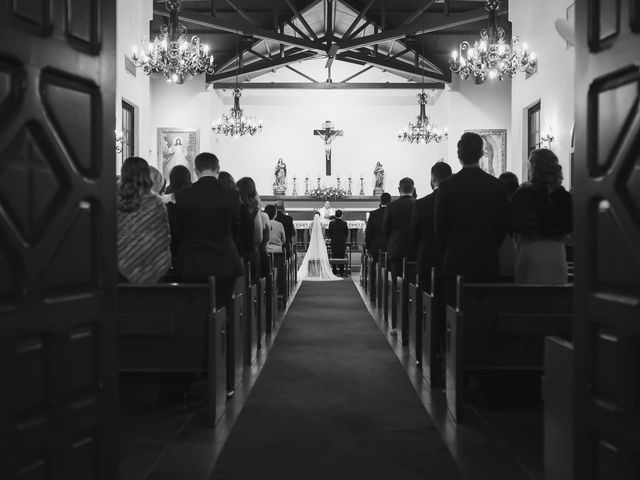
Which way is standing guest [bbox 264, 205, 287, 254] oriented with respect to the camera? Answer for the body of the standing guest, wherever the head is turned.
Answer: away from the camera

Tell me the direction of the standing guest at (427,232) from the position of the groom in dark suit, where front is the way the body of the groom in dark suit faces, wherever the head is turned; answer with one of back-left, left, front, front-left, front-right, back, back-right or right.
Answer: back

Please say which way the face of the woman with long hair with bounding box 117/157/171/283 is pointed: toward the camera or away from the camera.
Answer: away from the camera

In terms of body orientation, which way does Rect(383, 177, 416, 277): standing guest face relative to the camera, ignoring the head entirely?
away from the camera

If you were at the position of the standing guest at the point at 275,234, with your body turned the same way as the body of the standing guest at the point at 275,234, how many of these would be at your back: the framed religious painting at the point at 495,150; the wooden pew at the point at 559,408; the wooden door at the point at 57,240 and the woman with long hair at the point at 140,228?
3

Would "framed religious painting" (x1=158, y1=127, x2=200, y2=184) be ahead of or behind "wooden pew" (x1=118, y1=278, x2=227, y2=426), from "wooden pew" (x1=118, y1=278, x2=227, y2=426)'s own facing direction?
ahead

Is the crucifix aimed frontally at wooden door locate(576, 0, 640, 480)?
yes

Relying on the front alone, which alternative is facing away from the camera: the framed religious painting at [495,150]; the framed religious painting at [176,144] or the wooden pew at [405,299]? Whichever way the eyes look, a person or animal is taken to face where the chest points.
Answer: the wooden pew

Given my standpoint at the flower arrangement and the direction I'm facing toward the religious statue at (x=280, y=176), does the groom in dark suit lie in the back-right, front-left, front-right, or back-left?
back-left

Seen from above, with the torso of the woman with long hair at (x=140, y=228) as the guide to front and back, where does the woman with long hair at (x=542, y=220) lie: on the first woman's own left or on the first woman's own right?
on the first woman's own right

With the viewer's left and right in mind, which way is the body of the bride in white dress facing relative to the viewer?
facing away from the viewer

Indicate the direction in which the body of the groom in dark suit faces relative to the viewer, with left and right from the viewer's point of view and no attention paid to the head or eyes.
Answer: facing away from the viewer

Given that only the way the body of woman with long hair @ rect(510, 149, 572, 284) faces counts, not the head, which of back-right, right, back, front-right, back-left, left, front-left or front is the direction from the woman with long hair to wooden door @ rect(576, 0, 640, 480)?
back

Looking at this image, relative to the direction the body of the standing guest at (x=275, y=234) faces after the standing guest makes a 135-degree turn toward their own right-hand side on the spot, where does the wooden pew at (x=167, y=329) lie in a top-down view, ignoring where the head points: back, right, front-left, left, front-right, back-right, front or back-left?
front-right
